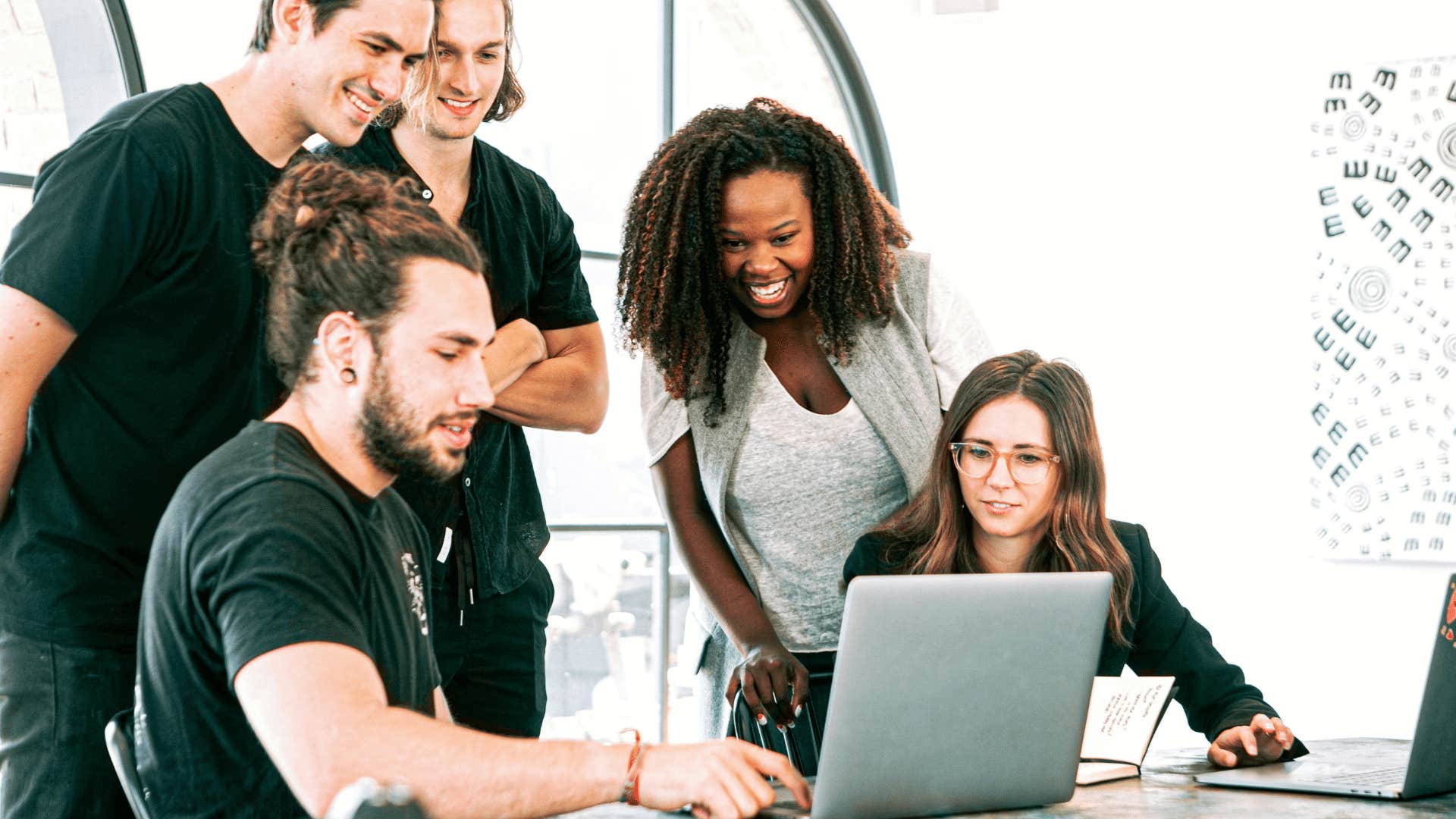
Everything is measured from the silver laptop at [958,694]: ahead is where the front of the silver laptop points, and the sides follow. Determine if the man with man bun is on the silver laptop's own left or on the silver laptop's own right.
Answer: on the silver laptop's own left

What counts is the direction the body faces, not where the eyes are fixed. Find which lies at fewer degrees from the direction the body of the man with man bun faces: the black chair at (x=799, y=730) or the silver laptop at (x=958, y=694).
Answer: the silver laptop

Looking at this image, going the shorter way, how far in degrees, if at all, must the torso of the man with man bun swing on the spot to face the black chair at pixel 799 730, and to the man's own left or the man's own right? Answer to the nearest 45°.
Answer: approximately 45° to the man's own left

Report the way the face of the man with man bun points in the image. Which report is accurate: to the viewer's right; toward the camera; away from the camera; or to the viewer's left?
to the viewer's right

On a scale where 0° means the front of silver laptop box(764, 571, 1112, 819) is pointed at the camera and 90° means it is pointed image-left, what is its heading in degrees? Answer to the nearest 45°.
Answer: approximately 135°

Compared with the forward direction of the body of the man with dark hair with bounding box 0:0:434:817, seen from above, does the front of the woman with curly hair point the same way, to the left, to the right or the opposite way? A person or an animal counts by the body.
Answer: to the right

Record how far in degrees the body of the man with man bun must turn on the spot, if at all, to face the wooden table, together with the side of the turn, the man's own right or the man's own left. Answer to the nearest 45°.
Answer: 0° — they already face it

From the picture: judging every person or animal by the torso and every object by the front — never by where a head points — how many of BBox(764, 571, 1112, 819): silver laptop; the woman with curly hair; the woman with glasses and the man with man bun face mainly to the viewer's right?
1

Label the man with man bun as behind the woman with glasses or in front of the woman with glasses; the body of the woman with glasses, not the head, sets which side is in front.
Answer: in front

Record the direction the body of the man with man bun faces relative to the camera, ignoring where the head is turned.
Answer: to the viewer's right

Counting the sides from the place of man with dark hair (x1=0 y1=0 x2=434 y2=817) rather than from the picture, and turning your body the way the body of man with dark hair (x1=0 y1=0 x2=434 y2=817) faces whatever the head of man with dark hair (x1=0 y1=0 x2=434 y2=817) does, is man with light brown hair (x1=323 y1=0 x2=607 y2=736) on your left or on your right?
on your left

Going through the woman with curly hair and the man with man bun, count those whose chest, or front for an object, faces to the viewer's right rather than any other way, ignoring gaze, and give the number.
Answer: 1

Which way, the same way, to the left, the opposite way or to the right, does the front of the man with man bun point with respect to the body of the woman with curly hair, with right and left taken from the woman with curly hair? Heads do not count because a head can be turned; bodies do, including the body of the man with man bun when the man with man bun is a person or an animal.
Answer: to the left

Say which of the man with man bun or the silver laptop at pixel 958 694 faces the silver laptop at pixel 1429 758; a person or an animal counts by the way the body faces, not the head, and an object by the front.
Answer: the man with man bun

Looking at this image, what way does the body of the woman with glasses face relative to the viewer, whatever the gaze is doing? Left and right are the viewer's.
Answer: facing the viewer

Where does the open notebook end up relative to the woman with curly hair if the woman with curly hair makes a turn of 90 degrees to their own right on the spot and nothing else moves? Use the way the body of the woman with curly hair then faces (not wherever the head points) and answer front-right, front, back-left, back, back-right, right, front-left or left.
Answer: back-left
